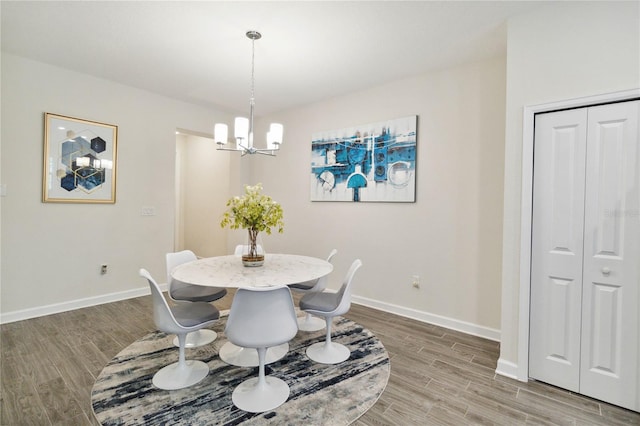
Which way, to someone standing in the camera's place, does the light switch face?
facing the viewer

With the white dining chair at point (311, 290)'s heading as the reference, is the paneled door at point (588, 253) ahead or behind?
behind

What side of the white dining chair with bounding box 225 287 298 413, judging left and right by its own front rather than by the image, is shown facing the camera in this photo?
back

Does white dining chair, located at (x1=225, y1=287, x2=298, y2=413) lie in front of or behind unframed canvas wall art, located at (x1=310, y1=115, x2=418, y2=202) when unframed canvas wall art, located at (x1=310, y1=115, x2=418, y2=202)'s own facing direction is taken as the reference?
in front

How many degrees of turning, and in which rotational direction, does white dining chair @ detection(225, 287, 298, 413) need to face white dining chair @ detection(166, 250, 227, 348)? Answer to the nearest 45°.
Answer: approximately 45° to its left

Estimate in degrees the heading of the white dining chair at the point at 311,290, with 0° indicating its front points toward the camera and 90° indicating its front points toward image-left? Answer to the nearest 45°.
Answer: approximately 90°

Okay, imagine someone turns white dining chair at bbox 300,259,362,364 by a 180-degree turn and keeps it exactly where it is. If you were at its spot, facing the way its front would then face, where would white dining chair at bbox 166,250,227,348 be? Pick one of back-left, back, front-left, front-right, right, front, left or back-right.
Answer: back

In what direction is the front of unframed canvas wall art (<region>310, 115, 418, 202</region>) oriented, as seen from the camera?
facing the viewer and to the left of the viewer

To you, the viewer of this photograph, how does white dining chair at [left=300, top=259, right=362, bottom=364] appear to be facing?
facing to the left of the viewer

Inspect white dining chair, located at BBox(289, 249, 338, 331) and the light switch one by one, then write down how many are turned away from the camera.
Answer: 0

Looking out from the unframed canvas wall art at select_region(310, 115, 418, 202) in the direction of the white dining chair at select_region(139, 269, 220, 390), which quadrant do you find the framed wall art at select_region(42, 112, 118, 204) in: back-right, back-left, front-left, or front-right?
front-right

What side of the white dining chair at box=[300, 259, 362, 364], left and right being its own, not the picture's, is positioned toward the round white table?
front

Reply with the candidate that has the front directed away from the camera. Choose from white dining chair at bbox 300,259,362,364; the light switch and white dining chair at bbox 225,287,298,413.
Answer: white dining chair at bbox 225,287,298,413

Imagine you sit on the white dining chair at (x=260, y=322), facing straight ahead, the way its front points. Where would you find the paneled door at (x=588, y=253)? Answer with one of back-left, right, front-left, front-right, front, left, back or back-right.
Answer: right

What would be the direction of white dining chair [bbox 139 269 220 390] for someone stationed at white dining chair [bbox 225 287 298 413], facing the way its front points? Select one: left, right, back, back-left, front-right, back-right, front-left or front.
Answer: front-left

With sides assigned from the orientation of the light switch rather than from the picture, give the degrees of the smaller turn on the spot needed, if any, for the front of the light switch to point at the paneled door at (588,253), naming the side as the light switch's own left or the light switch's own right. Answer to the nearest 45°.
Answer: approximately 45° to the light switch's own left
